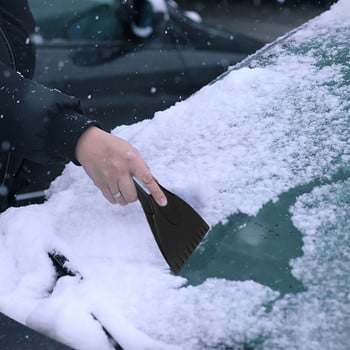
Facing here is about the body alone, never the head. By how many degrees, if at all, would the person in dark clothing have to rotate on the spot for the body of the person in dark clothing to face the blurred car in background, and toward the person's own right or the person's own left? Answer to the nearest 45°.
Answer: approximately 90° to the person's own left

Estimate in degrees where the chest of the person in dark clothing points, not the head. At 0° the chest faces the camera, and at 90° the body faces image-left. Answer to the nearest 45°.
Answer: approximately 270°
